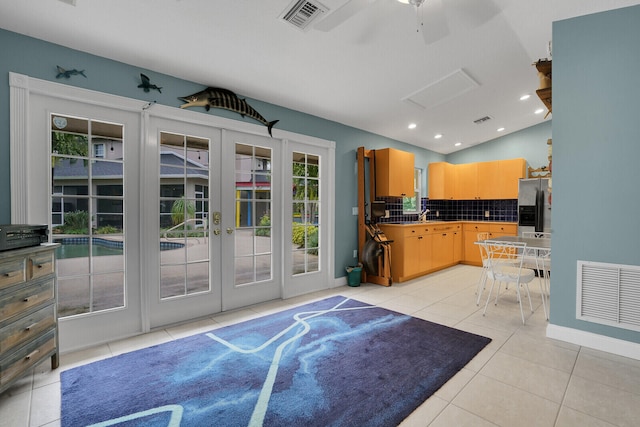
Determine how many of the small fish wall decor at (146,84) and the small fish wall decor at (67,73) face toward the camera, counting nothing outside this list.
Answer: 0

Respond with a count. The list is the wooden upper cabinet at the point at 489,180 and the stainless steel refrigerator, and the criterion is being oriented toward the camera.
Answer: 2

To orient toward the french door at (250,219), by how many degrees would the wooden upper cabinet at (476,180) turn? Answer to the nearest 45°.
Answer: approximately 45° to its right

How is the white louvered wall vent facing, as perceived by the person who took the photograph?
facing the viewer and to the left of the viewer

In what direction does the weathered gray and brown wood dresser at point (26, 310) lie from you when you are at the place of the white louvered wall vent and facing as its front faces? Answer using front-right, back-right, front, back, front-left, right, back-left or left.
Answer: front

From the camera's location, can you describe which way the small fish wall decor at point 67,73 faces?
facing to the left of the viewer

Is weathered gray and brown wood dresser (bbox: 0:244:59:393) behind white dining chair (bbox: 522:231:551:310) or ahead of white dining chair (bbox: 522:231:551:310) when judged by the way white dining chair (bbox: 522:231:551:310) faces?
ahead

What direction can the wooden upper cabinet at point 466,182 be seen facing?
toward the camera

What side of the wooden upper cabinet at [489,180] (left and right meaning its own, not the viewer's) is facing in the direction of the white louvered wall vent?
front

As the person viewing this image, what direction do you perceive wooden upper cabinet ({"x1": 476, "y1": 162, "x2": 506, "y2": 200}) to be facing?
facing the viewer

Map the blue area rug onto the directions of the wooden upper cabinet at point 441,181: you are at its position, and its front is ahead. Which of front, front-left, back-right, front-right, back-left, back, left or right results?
front-right

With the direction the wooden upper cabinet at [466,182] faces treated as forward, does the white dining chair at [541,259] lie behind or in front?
in front

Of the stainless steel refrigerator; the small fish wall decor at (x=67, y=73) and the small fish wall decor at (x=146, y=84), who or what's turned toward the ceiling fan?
the stainless steel refrigerator

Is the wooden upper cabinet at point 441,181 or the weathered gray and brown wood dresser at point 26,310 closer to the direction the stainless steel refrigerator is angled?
the weathered gray and brown wood dresser

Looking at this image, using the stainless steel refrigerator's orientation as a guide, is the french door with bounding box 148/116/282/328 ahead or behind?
ahead

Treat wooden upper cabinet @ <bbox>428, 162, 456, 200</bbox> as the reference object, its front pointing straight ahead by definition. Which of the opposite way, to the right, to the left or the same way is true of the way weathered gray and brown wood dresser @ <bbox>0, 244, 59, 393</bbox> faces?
to the left

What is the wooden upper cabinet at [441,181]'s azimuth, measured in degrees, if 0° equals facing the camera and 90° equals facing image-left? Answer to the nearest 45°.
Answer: approximately 315°

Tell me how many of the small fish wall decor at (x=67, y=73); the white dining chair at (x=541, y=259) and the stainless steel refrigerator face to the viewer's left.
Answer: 1

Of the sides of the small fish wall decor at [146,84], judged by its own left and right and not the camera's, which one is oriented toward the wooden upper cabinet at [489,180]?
back

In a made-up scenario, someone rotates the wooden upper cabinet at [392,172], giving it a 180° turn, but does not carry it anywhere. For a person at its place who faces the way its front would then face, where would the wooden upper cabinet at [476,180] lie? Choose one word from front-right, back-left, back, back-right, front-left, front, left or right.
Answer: right
